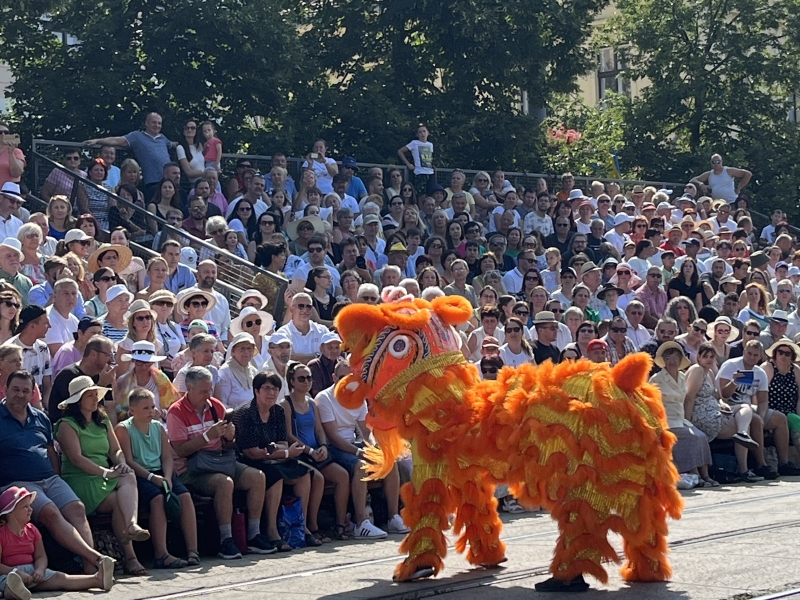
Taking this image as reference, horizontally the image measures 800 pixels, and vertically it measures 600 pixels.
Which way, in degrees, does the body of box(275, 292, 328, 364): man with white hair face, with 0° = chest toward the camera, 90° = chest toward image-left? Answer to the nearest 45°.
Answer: approximately 0°

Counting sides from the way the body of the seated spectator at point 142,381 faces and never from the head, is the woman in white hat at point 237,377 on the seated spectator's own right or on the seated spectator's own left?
on the seated spectator's own left

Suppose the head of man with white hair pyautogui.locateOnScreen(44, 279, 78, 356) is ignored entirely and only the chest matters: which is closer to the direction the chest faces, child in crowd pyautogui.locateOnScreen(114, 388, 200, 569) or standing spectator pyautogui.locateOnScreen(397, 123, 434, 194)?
the child in crowd

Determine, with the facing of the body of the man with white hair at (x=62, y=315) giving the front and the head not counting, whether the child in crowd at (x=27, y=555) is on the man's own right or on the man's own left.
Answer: on the man's own right

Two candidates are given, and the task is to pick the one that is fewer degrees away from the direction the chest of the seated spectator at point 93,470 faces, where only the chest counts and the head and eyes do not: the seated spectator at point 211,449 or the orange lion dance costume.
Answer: the orange lion dance costume

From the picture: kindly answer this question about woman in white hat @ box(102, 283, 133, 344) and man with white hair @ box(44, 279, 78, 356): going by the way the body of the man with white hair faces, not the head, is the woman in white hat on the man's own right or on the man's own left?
on the man's own left

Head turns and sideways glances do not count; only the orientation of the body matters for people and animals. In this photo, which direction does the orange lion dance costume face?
to the viewer's left

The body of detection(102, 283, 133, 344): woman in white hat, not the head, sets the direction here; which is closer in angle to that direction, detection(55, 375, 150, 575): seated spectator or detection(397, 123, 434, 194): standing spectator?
the seated spectator

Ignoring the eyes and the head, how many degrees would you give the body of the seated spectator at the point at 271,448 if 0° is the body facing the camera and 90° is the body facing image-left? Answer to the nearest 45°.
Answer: approximately 315°

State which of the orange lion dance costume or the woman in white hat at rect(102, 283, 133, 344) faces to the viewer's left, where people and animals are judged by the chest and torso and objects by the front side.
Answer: the orange lion dance costume

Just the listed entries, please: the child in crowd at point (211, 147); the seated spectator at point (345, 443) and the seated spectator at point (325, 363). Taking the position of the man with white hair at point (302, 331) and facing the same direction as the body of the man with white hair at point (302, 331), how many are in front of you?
2
